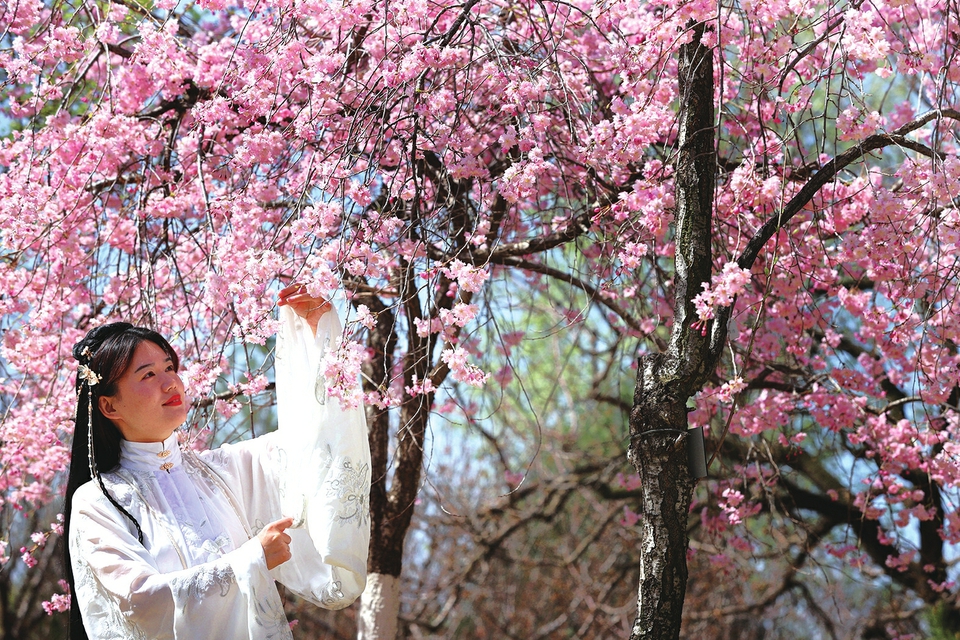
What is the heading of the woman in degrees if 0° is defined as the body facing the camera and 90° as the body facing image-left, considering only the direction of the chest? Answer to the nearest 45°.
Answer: approximately 315°
